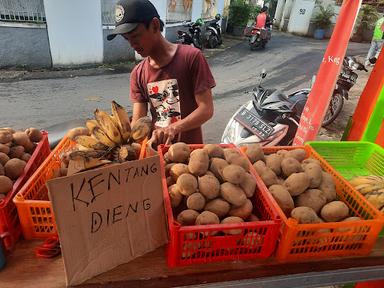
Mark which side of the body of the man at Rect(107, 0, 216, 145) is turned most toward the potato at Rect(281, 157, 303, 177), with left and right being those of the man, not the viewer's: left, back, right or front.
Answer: left

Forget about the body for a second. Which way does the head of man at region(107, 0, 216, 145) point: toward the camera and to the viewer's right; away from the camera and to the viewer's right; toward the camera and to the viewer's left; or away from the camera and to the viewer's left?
toward the camera and to the viewer's left

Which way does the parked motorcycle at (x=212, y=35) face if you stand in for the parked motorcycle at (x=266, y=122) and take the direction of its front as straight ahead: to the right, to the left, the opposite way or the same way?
the opposite way

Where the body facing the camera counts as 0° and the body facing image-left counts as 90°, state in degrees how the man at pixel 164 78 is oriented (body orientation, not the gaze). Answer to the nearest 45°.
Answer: approximately 45°

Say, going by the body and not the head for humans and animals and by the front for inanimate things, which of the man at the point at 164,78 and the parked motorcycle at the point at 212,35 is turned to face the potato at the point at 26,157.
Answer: the man
